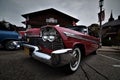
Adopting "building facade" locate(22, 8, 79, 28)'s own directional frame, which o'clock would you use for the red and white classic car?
The red and white classic car is roughly at 12 o'clock from the building facade.

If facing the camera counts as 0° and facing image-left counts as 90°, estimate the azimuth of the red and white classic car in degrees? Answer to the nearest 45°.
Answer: approximately 45°

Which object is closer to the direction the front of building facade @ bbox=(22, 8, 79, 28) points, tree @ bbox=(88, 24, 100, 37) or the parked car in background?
the parked car in background

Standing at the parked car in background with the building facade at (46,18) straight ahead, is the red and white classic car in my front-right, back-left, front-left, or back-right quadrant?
back-right

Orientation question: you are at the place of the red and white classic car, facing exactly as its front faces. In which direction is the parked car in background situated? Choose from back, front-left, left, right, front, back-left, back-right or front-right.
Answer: right

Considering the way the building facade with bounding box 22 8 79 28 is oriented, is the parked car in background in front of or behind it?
in front

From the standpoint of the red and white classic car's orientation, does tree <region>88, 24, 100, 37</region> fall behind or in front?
behind

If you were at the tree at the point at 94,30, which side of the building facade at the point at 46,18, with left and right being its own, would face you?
left

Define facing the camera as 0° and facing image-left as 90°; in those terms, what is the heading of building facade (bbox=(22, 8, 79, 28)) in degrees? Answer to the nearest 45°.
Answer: approximately 0°

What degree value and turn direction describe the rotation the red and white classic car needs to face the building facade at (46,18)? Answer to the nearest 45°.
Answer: approximately 135° to its right
